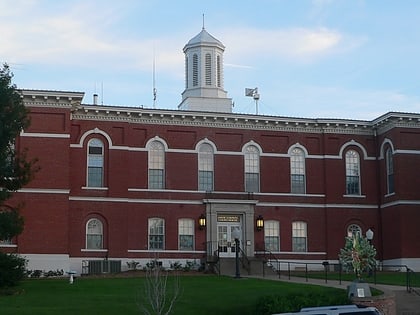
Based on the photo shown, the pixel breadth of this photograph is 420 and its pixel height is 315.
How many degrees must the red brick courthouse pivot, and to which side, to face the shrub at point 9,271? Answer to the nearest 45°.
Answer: approximately 45° to its right

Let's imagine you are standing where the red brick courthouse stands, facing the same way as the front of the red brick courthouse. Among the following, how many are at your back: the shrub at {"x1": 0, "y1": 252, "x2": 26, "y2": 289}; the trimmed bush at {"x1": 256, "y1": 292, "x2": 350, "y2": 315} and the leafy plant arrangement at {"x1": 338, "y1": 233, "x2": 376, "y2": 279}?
0

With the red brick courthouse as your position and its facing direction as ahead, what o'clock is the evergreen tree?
The evergreen tree is roughly at 1 o'clock from the red brick courthouse.

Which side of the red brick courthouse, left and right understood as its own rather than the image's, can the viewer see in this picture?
front

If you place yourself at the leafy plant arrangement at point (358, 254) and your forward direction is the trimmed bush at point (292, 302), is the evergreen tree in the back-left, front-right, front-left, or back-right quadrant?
front-right

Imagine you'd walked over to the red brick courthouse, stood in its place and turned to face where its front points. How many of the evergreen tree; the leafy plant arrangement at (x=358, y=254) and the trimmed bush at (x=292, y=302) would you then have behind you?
0

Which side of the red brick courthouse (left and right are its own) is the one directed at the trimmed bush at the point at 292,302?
front
